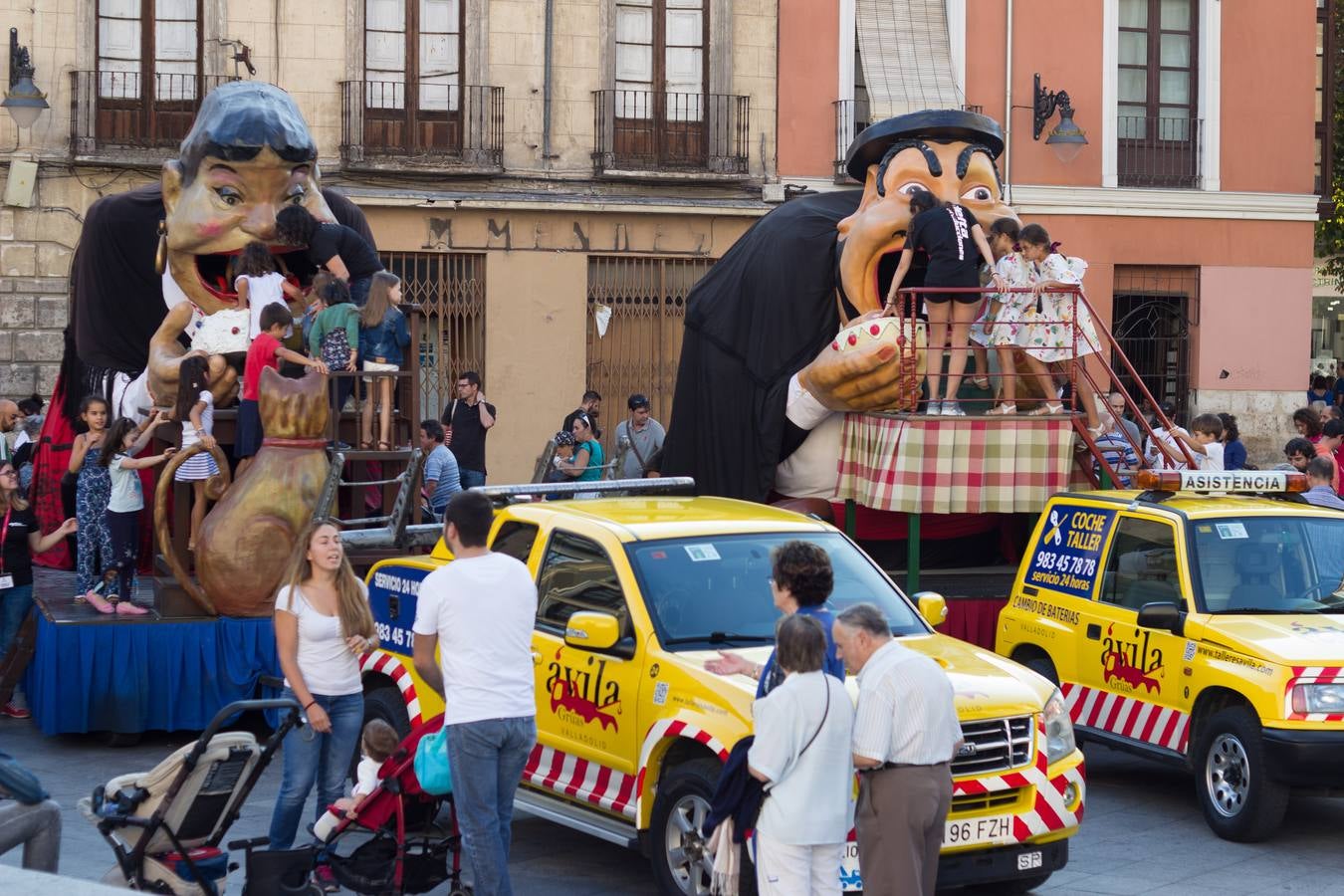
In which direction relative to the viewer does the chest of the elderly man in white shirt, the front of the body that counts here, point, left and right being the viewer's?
facing away from the viewer and to the left of the viewer

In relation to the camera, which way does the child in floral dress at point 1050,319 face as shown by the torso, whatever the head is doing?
to the viewer's left

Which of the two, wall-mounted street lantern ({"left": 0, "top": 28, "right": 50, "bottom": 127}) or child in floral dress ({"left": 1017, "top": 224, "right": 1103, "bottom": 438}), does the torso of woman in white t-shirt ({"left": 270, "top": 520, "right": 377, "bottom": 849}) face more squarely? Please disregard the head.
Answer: the child in floral dress

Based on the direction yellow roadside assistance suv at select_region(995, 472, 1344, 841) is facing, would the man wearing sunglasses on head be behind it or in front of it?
behind

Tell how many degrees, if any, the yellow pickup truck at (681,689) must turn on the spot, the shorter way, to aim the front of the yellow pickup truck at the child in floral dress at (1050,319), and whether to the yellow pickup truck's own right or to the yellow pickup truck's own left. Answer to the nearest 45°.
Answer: approximately 90° to the yellow pickup truck's own left

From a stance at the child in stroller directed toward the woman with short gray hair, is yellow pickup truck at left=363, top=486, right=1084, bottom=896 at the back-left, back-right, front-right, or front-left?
front-left

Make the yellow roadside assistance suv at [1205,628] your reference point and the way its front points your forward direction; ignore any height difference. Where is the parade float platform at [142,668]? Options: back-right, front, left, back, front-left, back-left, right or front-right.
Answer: back-right

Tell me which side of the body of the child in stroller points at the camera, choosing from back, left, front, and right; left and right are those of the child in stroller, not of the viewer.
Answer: left

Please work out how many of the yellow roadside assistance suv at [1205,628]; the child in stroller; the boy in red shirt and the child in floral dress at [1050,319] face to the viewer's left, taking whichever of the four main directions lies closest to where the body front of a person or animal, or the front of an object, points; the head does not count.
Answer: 2

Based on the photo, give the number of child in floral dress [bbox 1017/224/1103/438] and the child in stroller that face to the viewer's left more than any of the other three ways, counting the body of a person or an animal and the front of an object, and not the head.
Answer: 2

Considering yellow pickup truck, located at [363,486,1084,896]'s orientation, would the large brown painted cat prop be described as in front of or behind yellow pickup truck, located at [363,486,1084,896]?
behind

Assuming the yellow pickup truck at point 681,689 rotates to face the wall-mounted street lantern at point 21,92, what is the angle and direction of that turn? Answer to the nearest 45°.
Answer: approximately 180°

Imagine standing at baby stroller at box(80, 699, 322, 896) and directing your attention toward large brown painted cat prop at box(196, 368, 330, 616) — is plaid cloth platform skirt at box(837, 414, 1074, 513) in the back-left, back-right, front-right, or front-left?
front-right

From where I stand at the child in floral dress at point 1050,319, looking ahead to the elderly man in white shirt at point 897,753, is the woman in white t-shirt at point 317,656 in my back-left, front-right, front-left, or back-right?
front-right

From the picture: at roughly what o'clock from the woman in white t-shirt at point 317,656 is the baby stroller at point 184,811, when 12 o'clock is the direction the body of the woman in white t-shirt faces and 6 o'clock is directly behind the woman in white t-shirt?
The baby stroller is roughly at 3 o'clock from the woman in white t-shirt.

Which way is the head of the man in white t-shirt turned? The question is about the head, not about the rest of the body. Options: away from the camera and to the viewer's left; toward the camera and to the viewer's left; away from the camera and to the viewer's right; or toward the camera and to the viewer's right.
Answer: away from the camera and to the viewer's left

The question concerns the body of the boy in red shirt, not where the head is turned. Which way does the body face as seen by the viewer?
to the viewer's right

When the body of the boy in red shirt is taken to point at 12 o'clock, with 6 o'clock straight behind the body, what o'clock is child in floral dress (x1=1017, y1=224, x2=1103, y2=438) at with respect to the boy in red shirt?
The child in floral dress is roughly at 12 o'clock from the boy in red shirt.

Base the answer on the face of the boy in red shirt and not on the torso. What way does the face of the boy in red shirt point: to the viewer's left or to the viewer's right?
to the viewer's right

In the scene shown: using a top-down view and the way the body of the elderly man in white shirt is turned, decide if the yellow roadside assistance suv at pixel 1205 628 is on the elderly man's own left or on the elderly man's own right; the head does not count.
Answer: on the elderly man's own right
